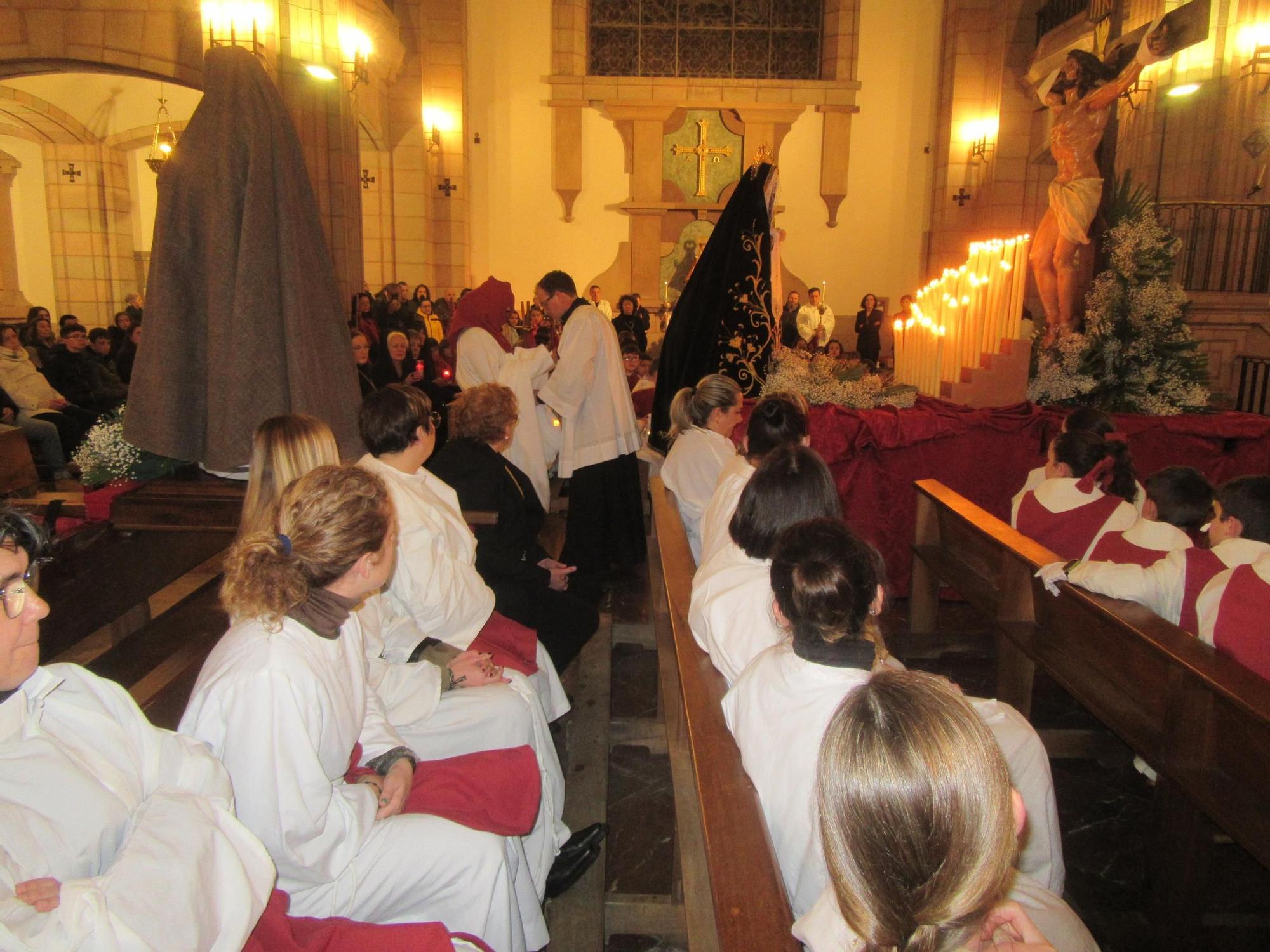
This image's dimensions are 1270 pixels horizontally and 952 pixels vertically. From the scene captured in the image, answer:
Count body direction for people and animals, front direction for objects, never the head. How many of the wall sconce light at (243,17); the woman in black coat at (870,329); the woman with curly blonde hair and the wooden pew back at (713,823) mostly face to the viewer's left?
0

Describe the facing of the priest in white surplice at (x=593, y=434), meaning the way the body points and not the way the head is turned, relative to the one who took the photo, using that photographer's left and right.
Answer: facing to the left of the viewer

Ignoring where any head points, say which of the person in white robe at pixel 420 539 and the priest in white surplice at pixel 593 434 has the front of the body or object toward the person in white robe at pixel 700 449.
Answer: the person in white robe at pixel 420 539

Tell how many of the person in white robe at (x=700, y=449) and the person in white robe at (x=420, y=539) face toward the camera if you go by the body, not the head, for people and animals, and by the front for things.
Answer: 0

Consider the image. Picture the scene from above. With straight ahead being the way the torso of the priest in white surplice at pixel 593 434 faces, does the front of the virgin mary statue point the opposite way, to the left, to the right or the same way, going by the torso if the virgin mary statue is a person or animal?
the opposite way

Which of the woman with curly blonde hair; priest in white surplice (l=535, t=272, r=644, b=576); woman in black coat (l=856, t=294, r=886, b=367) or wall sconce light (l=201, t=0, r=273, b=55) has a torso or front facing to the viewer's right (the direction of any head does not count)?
the woman with curly blonde hair

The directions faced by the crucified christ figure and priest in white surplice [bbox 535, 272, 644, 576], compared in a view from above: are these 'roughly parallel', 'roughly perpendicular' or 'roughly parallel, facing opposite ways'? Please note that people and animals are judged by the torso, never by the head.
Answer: roughly parallel

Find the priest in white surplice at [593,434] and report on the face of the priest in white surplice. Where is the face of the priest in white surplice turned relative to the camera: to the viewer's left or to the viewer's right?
to the viewer's left

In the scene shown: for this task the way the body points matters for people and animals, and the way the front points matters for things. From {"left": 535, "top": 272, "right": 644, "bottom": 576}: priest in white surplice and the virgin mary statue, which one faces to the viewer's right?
the virgin mary statue

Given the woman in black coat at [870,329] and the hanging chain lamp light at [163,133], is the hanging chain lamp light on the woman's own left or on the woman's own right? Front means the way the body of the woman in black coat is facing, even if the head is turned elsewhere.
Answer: on the woman's own right

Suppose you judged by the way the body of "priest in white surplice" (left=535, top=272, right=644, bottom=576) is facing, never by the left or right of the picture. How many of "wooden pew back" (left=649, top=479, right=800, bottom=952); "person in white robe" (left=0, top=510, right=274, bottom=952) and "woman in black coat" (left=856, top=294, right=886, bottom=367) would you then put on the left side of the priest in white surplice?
2

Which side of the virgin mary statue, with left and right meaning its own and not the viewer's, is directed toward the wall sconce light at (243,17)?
back
